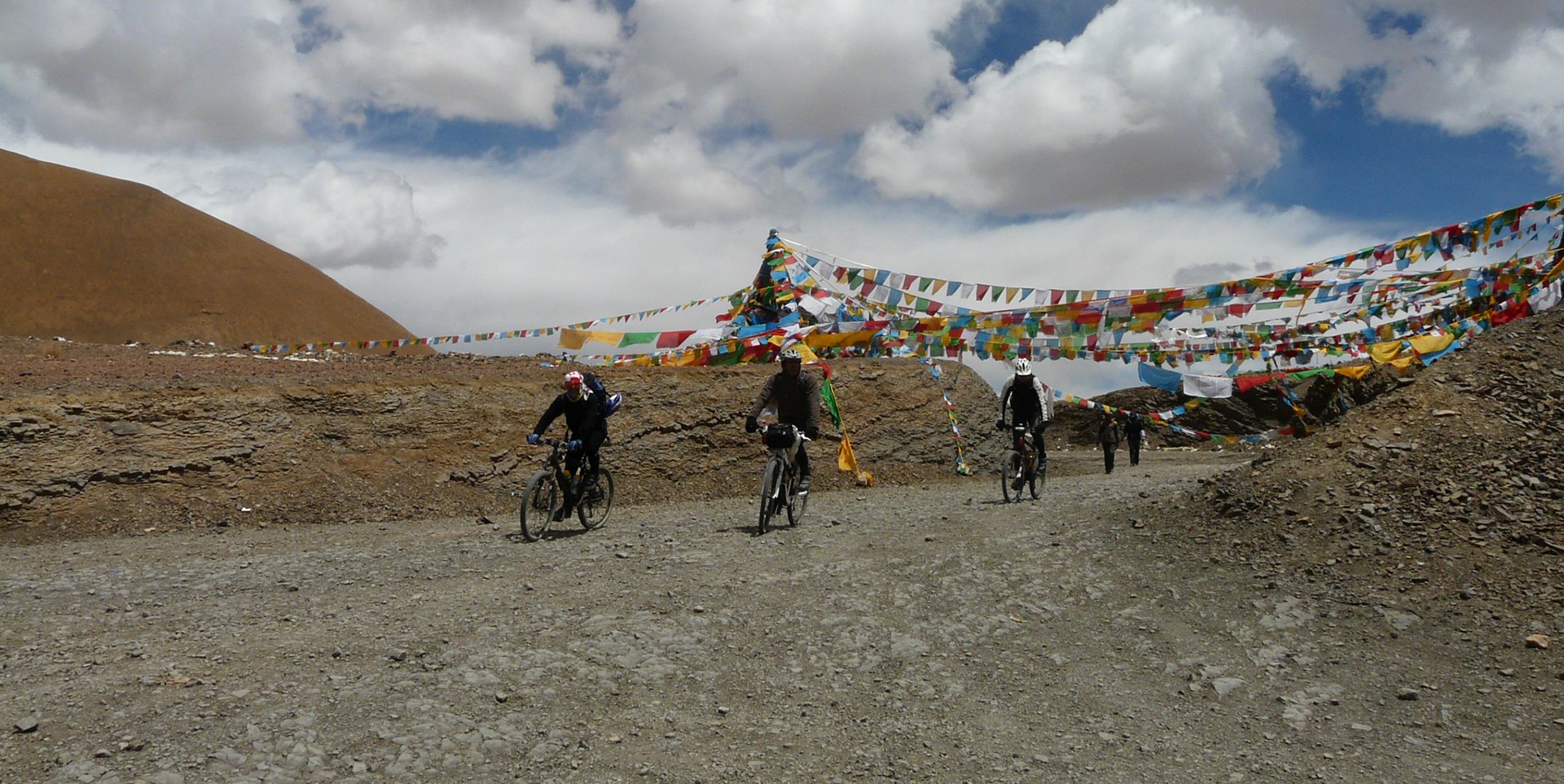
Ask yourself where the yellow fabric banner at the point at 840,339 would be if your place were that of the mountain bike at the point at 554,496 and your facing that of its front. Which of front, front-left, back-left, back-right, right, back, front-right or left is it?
back

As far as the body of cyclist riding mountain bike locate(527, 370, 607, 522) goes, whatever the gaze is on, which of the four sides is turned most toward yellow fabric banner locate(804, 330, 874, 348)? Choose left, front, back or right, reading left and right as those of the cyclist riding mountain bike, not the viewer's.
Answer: back

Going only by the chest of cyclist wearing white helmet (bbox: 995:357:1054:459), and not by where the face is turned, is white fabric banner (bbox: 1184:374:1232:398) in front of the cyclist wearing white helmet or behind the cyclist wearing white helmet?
behind

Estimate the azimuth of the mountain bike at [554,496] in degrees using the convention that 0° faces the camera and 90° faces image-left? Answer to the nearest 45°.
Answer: approximately 45°

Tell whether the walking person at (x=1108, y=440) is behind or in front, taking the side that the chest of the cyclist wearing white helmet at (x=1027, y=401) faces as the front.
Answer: behind

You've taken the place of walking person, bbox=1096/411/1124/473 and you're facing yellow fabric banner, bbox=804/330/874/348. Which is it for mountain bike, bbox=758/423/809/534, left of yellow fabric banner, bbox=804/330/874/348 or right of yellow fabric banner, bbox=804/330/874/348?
left

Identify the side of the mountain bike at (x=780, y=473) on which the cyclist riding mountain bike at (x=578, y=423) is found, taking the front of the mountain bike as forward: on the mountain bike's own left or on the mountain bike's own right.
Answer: on the mountain bike's own right

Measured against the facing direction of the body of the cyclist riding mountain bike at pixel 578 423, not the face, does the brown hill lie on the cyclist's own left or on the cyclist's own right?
on the cyclist's own right

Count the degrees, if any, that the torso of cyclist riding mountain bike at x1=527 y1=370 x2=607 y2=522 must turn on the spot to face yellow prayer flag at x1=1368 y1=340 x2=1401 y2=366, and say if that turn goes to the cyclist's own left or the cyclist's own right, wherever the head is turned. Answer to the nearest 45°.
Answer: approximately 135° to the cyclist's own left

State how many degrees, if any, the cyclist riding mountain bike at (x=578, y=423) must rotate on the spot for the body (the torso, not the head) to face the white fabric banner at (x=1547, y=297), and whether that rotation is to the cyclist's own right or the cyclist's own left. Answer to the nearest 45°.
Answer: approximately 135° to the cyclist's own left

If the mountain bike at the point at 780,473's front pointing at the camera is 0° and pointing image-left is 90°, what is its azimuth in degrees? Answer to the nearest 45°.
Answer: approximately 45°
